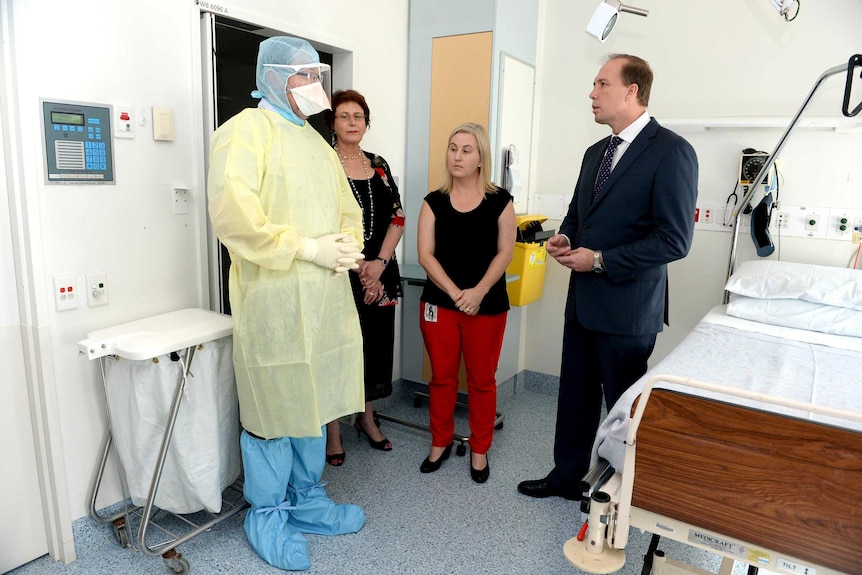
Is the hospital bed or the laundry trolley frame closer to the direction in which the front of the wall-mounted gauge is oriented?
the hospital bed

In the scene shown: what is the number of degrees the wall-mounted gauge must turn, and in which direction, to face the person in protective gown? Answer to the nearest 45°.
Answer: approximately 45° to its right

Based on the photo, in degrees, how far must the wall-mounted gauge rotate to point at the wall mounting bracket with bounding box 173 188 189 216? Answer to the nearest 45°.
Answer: approximately 45° to its right

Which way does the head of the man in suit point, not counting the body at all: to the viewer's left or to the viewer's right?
to the viewer's left

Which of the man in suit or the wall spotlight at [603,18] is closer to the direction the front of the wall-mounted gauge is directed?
the man in suit

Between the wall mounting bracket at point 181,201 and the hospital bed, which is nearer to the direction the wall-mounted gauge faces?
the hospital bed

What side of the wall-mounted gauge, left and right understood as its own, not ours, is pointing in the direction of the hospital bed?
front

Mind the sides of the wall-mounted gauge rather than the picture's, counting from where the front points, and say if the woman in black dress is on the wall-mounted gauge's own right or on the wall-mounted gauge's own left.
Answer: on the wall-mounted gauge's own right

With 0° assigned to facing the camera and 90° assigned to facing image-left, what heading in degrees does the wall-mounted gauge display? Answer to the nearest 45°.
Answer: approximately 0°

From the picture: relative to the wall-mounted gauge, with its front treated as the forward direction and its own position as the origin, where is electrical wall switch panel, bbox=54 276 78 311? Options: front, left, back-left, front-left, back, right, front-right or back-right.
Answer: front-right

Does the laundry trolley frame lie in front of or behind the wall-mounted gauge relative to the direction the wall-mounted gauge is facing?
in front
